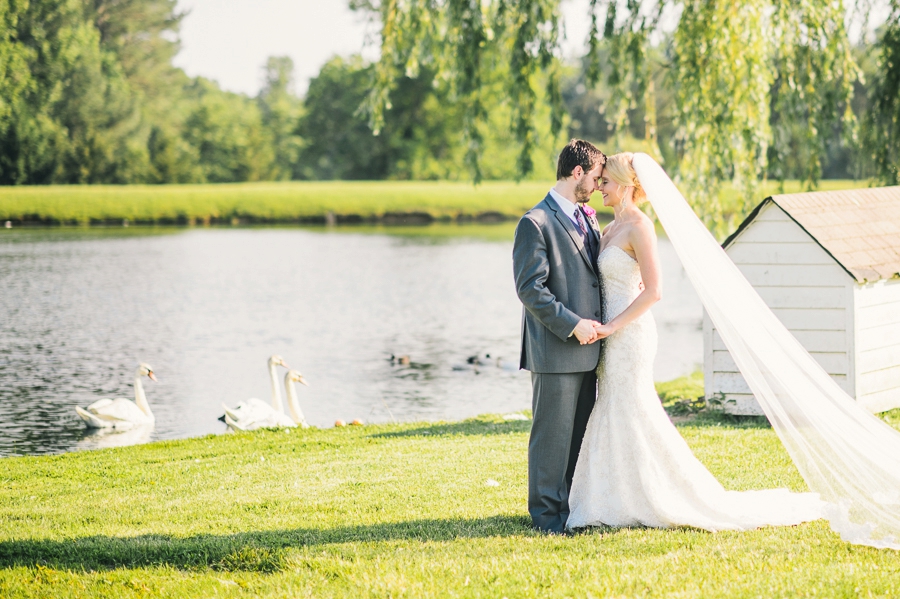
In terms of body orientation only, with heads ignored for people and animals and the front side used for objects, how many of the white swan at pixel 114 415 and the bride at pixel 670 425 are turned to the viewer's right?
1

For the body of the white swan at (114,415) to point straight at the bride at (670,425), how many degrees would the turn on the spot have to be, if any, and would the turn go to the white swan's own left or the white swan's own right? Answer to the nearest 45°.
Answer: approximately 90° to the white swan's own right

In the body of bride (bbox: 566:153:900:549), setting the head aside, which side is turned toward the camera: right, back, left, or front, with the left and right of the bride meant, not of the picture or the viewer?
left

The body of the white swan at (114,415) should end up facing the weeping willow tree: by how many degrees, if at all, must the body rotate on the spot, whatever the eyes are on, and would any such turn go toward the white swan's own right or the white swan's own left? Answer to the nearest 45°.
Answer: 0° — it already faces it

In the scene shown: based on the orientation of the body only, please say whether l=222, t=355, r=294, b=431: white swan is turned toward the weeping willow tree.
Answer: yes

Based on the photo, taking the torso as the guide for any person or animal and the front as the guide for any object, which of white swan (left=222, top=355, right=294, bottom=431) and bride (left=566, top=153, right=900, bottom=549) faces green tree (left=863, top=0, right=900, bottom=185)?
the white swan

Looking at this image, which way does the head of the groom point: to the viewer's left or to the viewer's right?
to the viewer's right

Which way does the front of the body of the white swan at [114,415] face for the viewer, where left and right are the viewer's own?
facing to the right of the viewer

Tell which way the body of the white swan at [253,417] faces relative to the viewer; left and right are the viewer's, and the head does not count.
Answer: facing to the right of the viewer

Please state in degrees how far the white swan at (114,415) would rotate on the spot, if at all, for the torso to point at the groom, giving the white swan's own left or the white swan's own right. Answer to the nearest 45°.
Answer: approximately 90° to the white swan's own right

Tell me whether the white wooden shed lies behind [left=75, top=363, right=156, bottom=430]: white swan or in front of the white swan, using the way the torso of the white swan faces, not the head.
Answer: in front

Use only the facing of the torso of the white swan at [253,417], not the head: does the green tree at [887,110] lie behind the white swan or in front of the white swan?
in front
